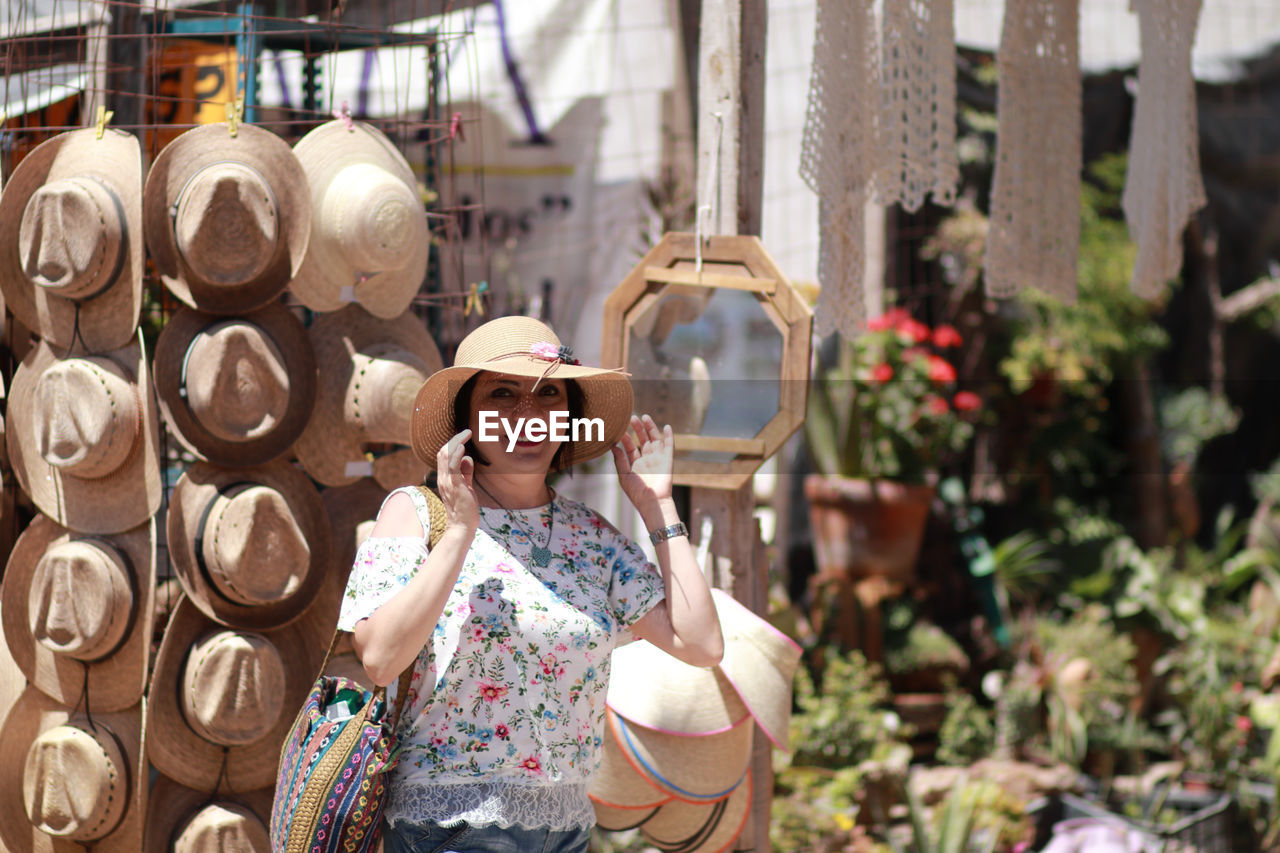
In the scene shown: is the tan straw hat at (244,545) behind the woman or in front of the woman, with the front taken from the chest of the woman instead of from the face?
behind

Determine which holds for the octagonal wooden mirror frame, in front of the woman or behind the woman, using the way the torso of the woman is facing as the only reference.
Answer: behind

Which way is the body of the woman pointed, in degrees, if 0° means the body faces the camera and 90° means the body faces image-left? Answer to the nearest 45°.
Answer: approximately 0°

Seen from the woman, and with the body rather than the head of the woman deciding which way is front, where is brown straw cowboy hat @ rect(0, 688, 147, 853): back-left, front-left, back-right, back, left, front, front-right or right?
back-right

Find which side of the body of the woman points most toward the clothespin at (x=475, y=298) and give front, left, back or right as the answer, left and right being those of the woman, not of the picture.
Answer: back
